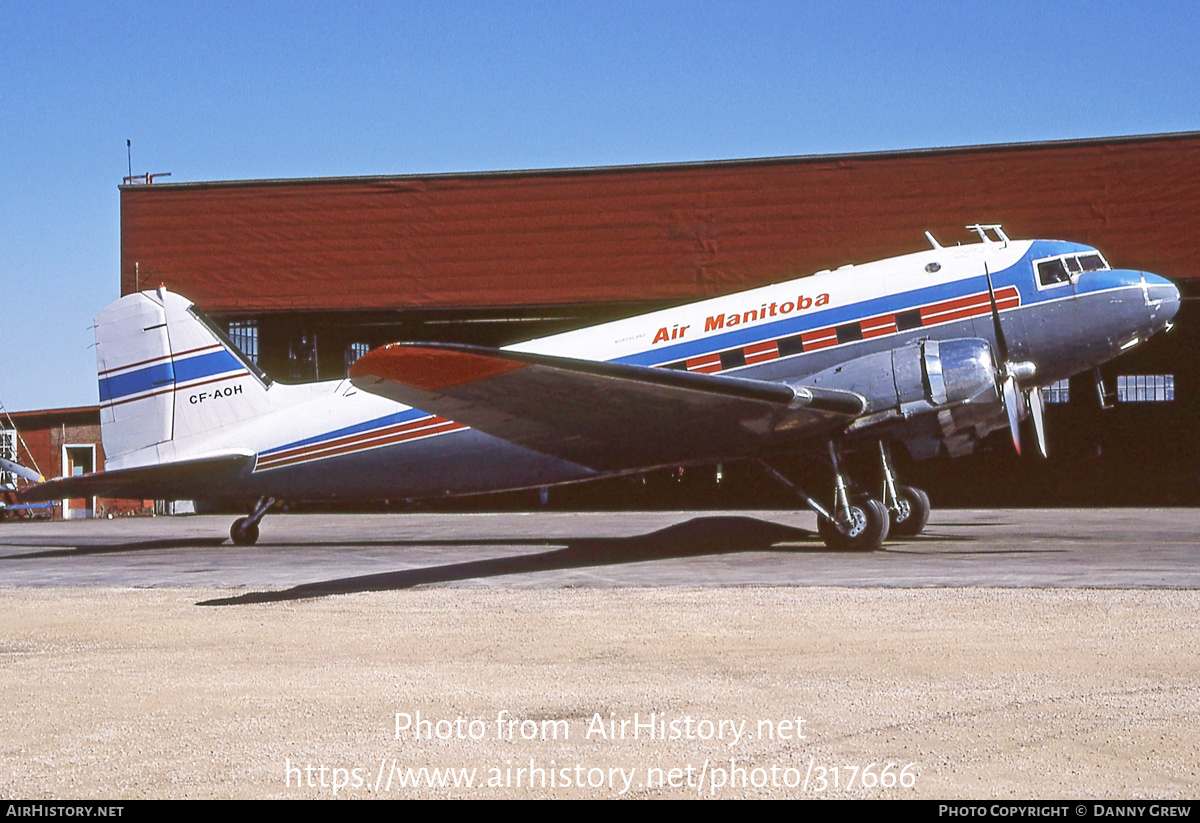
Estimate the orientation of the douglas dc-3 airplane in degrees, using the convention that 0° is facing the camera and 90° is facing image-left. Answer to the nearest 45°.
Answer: approximately 270°
